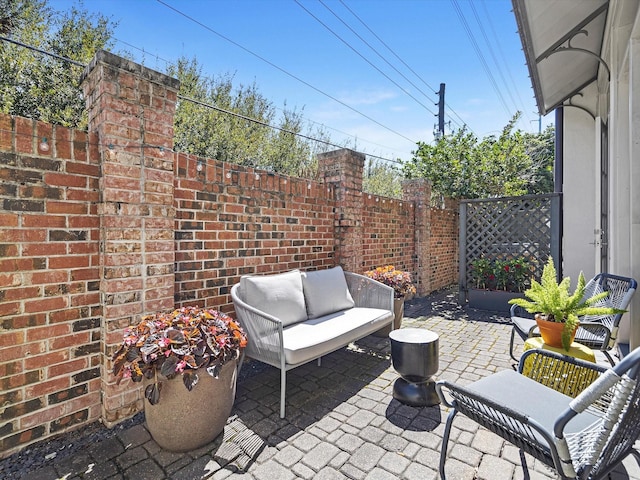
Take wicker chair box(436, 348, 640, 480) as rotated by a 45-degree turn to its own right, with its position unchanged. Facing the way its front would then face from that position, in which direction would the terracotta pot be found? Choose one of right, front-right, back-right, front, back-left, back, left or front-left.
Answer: front

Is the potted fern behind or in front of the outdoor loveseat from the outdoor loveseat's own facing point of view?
in front

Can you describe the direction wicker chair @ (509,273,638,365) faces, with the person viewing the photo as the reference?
facing the viewer and to the left of the viewer

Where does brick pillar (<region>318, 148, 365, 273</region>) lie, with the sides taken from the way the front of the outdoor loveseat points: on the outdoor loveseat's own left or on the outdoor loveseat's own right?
on the outdoor loveseat's own left

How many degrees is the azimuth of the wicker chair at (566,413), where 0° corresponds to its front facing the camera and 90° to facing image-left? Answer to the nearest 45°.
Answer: approximately 135°

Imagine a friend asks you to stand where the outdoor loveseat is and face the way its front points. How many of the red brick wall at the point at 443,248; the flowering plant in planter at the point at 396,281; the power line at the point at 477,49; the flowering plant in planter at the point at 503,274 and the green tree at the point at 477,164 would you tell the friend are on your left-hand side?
5

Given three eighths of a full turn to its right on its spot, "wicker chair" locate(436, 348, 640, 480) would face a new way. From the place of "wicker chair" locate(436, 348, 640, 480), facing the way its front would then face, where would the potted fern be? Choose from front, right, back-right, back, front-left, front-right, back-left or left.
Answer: left

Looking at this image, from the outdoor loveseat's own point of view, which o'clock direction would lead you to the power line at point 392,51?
The power line is roughly at 8 o'clock from the outdoor loveseat.

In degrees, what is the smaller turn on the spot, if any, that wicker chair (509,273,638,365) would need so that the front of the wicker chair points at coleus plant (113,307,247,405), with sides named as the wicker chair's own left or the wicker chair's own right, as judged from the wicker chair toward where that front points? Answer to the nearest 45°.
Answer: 0° — it already faces it

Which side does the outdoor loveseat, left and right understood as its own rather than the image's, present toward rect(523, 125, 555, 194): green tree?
left

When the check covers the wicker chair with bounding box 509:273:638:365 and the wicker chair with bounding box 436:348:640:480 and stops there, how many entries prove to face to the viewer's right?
0

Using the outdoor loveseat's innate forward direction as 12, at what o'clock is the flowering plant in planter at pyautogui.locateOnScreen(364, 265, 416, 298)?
The flowering plant in planter is roughly at 9 o'clock from the outdoor loveseat.

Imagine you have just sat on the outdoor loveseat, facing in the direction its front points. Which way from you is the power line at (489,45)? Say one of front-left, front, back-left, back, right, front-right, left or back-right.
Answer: left

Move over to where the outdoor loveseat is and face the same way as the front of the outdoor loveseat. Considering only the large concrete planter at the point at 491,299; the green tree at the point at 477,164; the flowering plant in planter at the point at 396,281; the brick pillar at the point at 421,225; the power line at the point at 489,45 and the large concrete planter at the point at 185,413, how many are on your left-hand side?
5

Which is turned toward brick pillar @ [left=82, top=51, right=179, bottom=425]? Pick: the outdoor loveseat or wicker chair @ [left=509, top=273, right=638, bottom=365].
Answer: the wicker chair

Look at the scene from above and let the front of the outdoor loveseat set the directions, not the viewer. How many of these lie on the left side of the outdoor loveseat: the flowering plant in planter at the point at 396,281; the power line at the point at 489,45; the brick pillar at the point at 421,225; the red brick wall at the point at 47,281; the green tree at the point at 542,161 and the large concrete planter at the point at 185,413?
4

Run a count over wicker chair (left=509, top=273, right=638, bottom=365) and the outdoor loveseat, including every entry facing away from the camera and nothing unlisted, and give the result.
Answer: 0

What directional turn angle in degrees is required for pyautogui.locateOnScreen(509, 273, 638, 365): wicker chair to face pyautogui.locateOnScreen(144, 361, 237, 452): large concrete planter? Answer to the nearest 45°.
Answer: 0° — it already faces it

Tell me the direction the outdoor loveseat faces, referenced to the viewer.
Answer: facing the viewer and to the right of the viewer

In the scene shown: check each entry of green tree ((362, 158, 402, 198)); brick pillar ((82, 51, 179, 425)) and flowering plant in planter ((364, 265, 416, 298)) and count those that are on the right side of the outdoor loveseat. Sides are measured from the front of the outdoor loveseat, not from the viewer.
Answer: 1

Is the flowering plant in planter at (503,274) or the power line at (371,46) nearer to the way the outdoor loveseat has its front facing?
the flowering plant in planter
